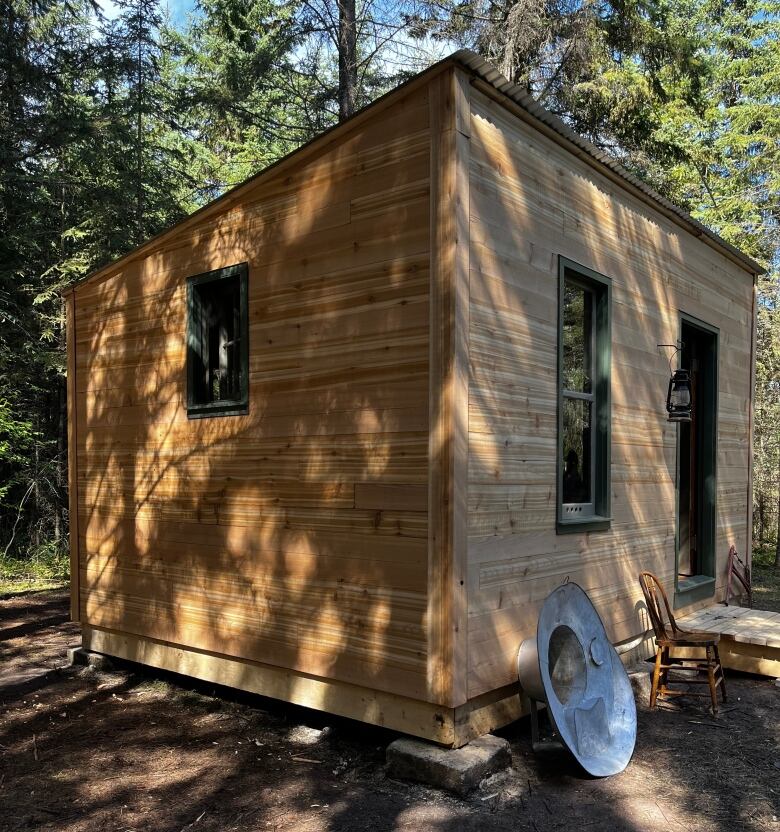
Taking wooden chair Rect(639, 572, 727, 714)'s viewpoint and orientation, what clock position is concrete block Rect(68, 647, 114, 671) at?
The concrete block is roughly at 6 o'clock from the wooden chair.

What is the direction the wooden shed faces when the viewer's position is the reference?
facing the viewer and to the right of the viewer

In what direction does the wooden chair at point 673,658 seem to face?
to the viewer's right

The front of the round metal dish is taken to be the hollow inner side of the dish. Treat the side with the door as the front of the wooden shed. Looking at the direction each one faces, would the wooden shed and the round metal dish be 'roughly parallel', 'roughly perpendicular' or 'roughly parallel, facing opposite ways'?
roughly parallel

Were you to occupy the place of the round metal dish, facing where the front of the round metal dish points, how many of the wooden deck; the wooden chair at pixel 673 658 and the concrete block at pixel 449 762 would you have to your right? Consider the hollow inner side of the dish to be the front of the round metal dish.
1

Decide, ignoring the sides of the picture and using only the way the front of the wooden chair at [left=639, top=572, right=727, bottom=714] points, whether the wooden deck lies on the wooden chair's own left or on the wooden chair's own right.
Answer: on the wooden chair's own left

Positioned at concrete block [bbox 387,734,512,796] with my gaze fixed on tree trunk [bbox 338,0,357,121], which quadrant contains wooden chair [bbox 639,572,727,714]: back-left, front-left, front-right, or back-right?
front-right

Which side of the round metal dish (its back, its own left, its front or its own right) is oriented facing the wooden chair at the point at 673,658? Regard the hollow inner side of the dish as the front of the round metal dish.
left

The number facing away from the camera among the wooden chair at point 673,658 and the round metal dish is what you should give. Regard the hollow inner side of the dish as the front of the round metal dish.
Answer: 0

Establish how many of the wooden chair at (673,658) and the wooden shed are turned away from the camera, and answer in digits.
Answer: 0

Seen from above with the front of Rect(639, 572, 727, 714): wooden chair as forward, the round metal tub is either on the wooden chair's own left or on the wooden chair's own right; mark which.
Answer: on the wooden chair's own right

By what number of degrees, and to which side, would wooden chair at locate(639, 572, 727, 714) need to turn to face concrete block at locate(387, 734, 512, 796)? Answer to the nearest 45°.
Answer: approximately 135° to its right

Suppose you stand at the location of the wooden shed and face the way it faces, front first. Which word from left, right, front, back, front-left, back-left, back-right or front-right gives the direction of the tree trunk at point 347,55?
back-left

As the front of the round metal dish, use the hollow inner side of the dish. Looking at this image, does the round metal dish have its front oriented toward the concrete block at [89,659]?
no

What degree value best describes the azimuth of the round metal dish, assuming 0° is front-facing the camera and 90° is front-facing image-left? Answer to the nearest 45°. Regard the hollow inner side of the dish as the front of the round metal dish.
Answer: approximately 315°

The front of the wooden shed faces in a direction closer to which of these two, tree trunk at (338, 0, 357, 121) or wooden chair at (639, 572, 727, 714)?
the wooden chair
